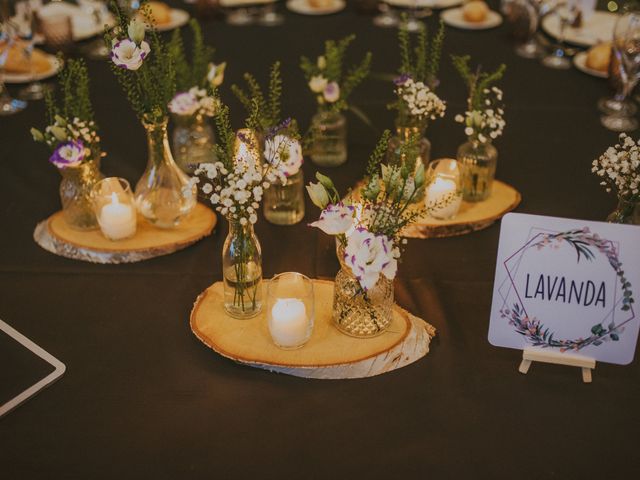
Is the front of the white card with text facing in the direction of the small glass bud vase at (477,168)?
no

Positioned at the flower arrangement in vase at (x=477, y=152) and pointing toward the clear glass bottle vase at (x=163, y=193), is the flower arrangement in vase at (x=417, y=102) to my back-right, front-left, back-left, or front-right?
front-right

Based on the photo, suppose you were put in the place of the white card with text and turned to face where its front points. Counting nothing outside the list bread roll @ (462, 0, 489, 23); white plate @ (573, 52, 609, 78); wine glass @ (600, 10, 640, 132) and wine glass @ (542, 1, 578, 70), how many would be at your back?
4

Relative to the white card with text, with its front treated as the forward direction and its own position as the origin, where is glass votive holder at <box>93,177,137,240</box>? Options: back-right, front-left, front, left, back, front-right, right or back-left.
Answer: right

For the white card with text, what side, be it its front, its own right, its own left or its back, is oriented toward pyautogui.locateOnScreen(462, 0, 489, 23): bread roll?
back

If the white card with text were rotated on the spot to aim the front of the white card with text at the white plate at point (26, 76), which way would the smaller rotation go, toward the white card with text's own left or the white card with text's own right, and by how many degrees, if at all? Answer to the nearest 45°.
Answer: approximately 135° to the white card with text's own right

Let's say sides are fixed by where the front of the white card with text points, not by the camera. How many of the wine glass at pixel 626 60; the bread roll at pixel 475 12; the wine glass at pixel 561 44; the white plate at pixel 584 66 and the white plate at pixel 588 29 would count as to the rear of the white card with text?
5

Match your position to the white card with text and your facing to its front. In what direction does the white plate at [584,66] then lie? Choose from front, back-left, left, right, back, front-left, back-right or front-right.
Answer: back

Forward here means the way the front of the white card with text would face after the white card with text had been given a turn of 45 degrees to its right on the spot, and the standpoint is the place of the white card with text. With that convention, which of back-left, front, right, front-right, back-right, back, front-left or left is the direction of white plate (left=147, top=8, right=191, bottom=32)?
right

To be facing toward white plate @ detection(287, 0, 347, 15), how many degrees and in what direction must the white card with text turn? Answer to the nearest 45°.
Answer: approximately 135° to its right

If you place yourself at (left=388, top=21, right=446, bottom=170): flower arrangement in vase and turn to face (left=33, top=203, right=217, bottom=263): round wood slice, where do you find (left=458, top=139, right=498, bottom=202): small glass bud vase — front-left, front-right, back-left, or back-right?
back-left

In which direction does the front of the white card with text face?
toward the camera

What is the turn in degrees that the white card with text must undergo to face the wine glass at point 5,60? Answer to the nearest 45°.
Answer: approximately 135° to its right

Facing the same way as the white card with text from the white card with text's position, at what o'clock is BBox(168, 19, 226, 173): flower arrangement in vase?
The flower arrangement in vase is roughly at 4 o'clock from the white card with text.

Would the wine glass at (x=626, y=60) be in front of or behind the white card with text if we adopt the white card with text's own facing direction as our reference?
behind
